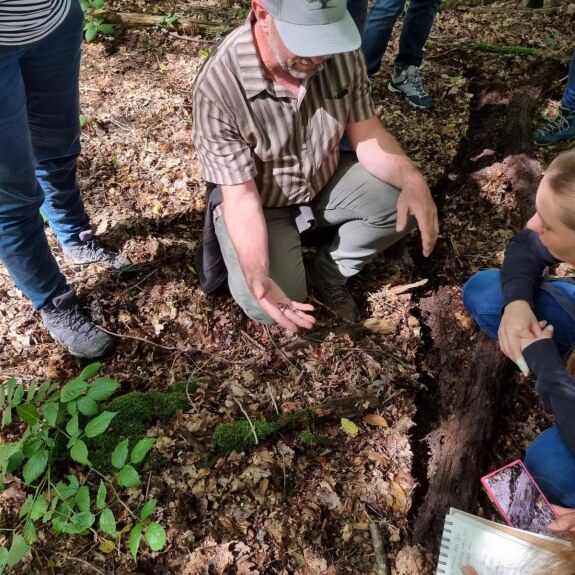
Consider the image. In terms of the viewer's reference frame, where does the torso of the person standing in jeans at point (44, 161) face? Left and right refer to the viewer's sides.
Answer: facing the viewer and to the right of the viewer

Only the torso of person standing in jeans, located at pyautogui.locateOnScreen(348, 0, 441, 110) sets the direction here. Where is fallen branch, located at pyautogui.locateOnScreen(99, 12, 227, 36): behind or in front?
behind

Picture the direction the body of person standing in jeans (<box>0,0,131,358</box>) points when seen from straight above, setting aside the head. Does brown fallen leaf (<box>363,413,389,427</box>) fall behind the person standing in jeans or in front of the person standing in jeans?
in front

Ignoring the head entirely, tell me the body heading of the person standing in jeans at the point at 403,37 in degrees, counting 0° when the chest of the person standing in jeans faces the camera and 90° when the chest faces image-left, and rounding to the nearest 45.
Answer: approximately 315°

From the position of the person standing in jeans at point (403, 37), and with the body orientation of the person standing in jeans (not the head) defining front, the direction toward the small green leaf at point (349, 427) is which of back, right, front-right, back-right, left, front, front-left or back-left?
front-right

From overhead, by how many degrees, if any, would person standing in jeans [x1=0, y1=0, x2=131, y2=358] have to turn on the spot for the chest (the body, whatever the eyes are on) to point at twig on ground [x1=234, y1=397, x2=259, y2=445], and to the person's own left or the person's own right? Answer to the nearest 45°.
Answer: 0° — they already face it

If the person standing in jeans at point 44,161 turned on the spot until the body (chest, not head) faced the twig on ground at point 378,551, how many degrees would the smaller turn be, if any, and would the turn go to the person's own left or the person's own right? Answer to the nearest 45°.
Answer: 0° — they already face it

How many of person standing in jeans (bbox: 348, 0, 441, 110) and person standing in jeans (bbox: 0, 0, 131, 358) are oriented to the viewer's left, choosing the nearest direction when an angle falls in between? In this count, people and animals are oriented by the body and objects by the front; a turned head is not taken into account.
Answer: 0

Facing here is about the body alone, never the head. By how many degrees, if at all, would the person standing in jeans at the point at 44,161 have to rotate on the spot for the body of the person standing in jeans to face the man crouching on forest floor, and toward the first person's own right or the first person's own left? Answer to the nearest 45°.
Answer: approximately 45° to the first person's own left

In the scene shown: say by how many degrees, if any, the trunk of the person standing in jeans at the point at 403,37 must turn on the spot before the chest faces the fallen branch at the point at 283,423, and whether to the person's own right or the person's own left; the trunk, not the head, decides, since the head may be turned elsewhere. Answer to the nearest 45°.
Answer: approximately 45° to the person's own right
